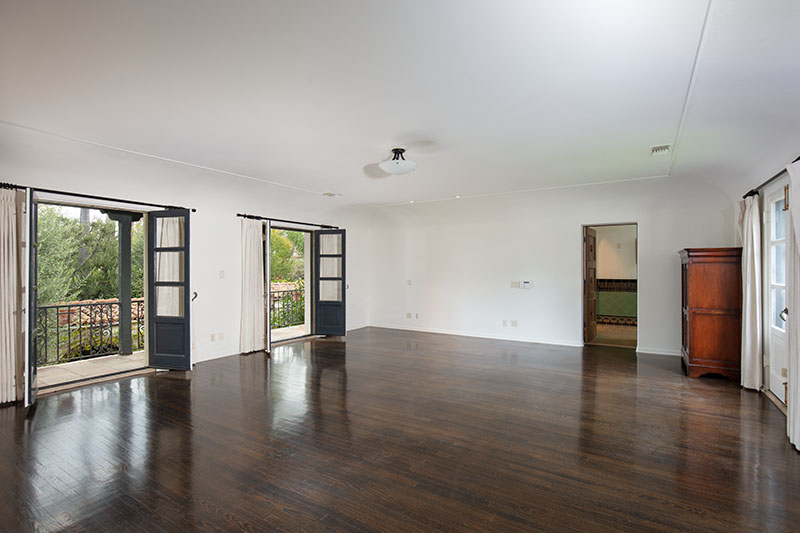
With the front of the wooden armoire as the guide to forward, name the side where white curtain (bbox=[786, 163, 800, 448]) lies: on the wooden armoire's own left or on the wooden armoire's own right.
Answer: on the wooden armoire's own left

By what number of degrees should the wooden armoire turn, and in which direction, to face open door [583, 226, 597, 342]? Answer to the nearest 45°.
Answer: approximately 45° to its right

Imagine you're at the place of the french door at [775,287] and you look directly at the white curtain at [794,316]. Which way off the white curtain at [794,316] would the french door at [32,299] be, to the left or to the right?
right

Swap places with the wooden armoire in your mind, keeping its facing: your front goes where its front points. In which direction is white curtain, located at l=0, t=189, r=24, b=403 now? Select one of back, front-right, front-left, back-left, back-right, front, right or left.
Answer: front-left

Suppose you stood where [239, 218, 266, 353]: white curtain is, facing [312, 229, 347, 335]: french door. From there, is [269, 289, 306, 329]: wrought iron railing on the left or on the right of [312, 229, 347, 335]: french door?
left

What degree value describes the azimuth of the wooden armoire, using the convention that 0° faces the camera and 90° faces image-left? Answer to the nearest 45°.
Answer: approximately 90°

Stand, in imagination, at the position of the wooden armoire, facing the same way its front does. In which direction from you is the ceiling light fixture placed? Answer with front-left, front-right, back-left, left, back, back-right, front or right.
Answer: front-left

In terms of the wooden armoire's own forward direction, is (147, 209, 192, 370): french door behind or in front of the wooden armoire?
in front

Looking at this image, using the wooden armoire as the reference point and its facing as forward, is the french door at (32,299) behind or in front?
in front

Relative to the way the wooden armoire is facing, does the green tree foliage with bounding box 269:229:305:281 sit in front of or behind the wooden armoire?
in front
